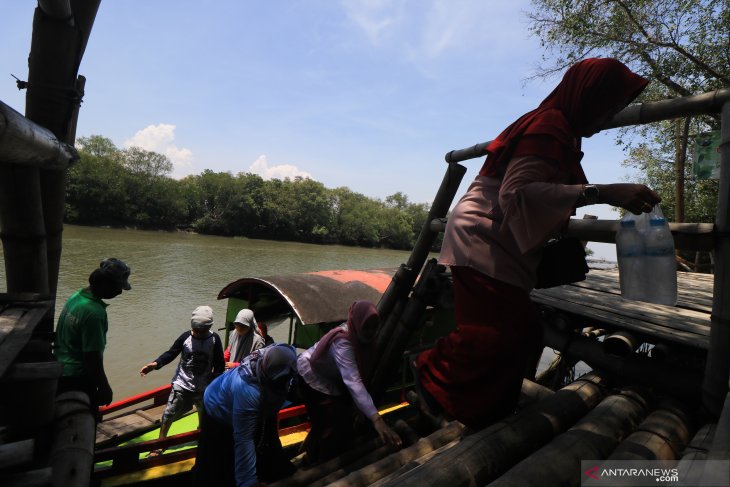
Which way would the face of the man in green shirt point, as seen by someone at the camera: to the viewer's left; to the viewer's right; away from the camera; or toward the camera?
to the viewer's right

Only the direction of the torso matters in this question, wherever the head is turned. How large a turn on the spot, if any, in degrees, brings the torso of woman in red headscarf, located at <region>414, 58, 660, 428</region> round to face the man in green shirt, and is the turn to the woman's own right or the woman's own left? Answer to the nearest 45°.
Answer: approximately 180°

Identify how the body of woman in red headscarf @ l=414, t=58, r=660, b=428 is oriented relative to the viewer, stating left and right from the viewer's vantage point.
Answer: facing to the right of the viewer

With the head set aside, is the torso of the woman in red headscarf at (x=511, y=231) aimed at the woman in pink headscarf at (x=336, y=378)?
no

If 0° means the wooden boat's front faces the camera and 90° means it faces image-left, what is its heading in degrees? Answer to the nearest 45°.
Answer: approximately 45°

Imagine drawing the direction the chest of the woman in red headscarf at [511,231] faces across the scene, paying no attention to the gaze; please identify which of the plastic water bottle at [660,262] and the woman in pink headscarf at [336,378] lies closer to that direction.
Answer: the plastic water bottle

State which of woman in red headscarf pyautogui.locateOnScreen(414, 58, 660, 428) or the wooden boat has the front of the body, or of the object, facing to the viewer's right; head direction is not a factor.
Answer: the woman in red headscarf
